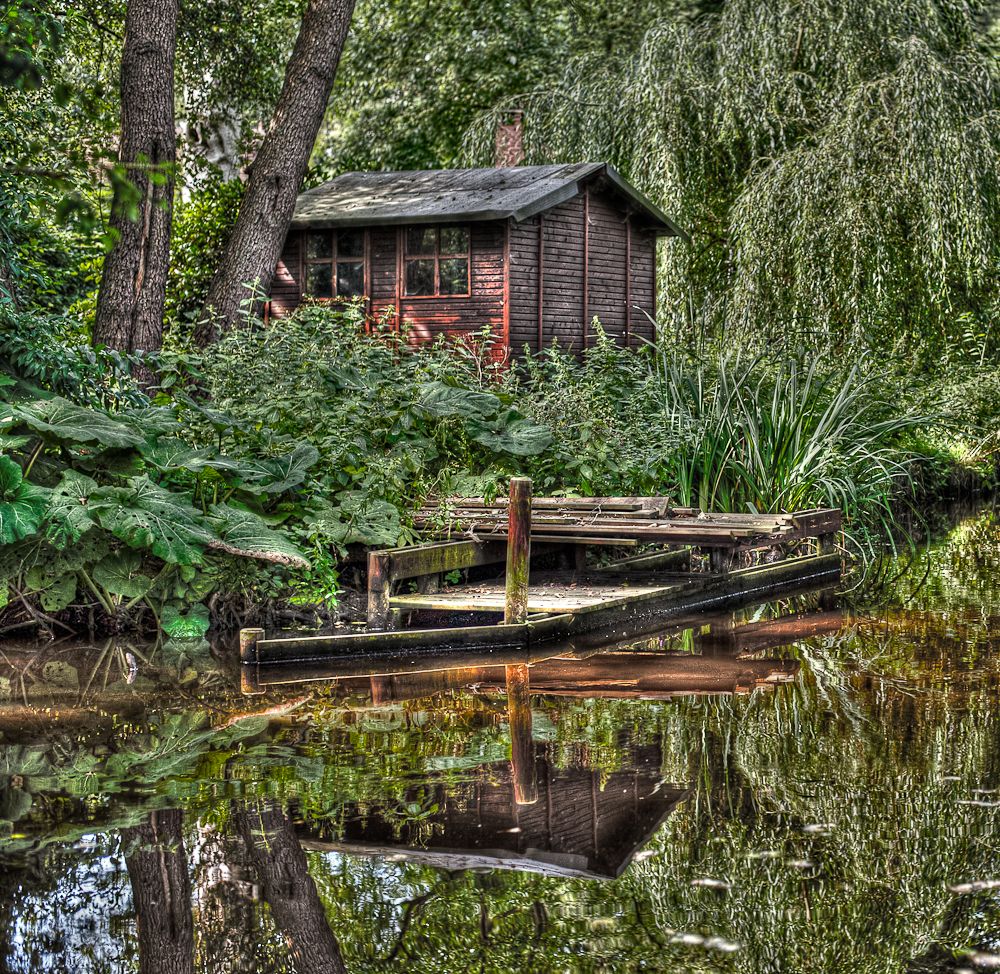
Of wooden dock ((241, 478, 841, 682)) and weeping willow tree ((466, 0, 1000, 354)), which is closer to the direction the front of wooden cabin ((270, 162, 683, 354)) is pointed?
the wooden dock

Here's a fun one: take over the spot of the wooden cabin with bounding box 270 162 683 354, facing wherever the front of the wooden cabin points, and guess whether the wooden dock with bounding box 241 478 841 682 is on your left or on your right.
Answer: on your left

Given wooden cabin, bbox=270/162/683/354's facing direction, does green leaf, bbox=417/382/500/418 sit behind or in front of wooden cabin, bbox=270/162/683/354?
in front

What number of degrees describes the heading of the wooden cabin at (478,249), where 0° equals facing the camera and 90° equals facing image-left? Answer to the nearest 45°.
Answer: approximately 45°

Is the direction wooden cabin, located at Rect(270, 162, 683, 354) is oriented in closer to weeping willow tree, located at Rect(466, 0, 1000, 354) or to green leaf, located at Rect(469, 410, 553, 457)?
the green leaf

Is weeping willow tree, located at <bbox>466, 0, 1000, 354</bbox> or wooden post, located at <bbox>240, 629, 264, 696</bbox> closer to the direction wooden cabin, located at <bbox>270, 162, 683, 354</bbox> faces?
the wooden post

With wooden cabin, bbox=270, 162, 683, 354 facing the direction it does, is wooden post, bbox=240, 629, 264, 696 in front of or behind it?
in front

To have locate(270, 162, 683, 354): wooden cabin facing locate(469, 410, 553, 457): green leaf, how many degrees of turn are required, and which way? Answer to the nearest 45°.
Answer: approximately 45° to its left
